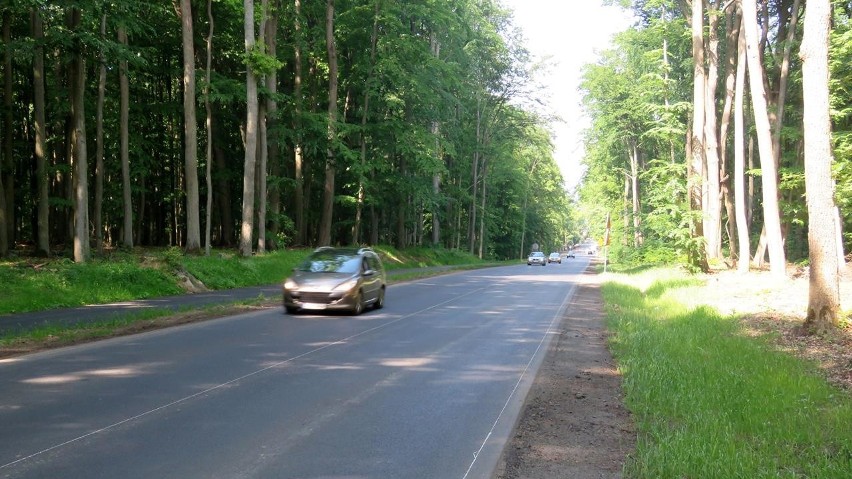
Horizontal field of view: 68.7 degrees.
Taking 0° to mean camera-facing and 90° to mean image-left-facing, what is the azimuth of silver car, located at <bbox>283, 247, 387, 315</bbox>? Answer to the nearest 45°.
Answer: approximately 45°
